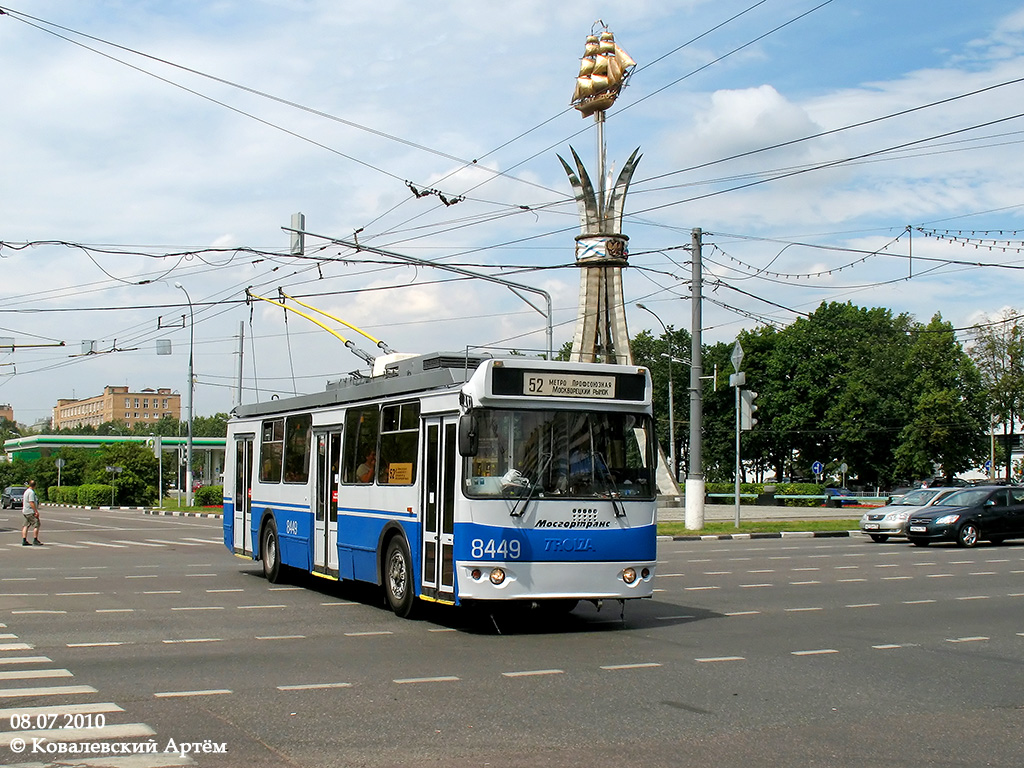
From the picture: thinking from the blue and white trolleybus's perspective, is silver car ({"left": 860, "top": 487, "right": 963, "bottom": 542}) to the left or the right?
on its left

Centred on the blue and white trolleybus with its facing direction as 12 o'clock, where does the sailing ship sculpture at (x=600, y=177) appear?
The sailing ship sculpture is roughly at 8 o'clock from the blue and white trolleybus.

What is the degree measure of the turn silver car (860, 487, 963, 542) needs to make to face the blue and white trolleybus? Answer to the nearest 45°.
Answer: approximately 45° to its left

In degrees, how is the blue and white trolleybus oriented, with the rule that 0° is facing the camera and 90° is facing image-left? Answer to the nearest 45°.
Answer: approximately 315°

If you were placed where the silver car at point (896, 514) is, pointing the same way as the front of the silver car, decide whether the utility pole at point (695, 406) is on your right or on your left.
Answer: on your right

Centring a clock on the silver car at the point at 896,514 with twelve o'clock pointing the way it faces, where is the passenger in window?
The passenger in window is roughly at 11 o'clock from the silver car.

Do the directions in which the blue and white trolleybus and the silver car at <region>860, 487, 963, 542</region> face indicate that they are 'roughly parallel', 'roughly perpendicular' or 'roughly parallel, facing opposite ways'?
roughly perpendicular
